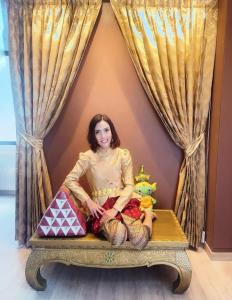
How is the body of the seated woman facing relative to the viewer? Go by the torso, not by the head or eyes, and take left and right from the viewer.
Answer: facing the viewer

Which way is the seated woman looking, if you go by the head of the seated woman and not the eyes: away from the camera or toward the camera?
toward the camera
